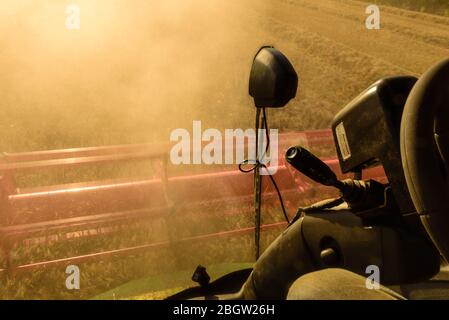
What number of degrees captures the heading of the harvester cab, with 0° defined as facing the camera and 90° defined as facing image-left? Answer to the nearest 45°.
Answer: approximately 135°
